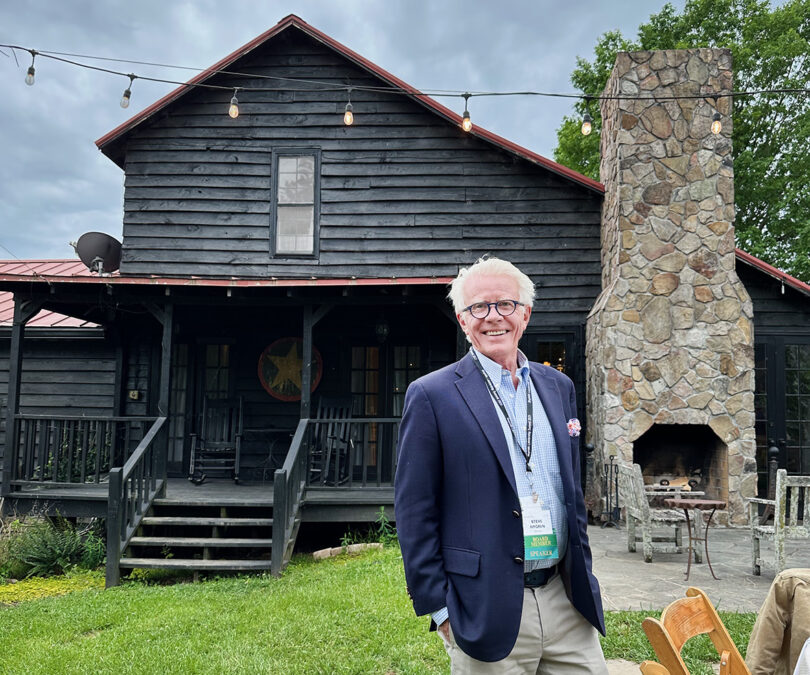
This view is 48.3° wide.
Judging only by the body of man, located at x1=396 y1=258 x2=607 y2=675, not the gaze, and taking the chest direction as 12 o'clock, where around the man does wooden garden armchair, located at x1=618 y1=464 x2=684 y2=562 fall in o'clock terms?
The wooden garden armchair is roughly at 8 o'clock from the man.

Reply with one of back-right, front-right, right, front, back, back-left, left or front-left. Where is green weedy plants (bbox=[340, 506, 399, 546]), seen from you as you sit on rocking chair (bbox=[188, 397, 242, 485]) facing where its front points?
left

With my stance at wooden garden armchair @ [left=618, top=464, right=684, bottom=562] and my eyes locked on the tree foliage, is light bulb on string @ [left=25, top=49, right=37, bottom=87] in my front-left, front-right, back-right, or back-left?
back-left

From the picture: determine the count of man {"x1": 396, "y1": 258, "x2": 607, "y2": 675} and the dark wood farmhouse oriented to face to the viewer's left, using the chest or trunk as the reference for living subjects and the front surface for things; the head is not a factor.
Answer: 0

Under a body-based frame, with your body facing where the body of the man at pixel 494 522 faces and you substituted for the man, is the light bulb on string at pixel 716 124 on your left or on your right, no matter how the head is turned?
on your left

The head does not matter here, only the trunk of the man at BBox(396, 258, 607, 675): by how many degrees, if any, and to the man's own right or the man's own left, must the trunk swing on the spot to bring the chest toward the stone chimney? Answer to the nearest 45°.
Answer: approximately 135° to the man's own left

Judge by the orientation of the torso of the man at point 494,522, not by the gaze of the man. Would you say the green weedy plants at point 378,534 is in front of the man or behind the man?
behind

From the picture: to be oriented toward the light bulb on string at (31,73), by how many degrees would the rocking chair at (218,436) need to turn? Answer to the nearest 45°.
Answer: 0° — it already faces it

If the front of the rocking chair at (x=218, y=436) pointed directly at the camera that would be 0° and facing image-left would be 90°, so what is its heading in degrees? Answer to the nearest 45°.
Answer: approximately 45°
